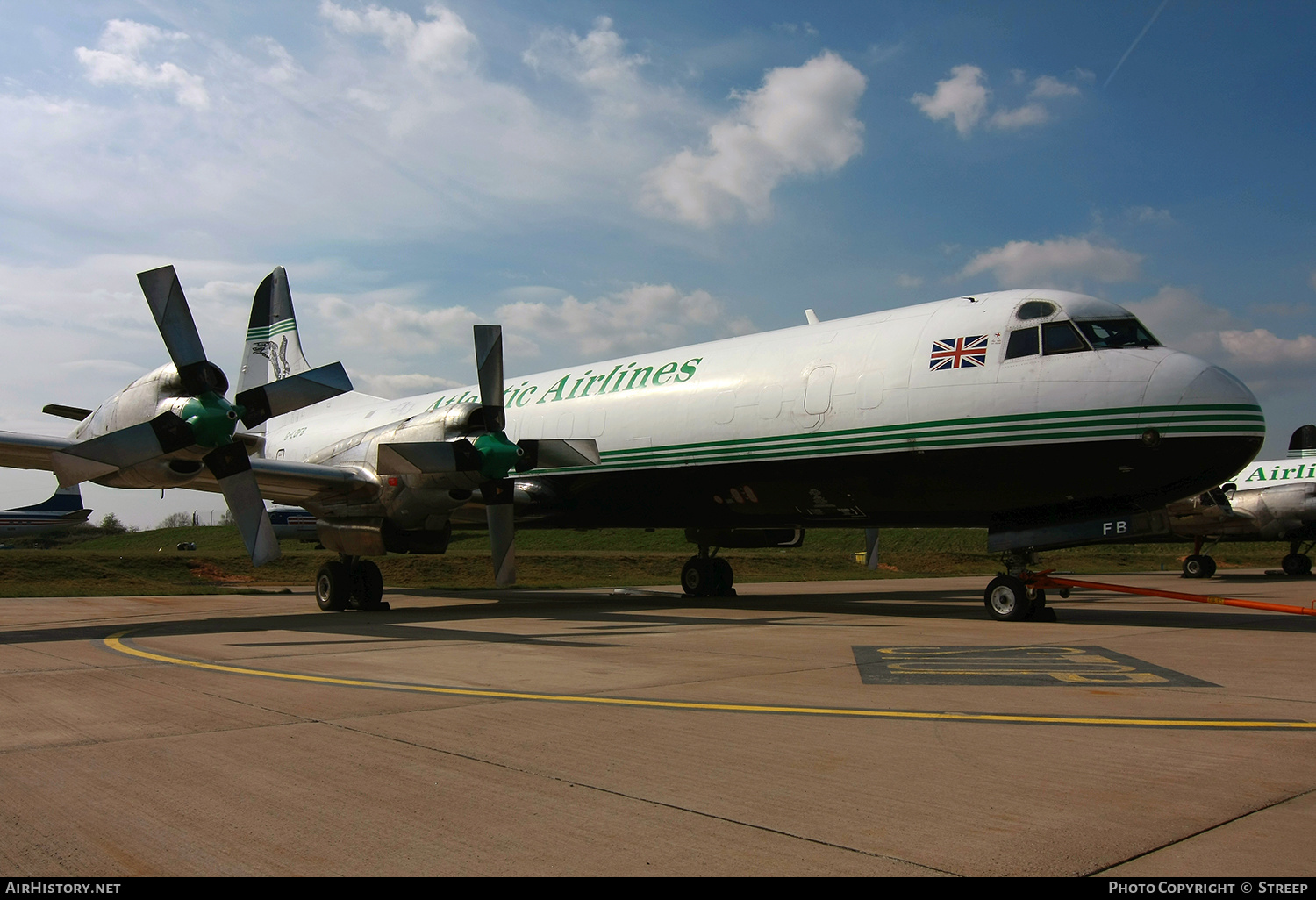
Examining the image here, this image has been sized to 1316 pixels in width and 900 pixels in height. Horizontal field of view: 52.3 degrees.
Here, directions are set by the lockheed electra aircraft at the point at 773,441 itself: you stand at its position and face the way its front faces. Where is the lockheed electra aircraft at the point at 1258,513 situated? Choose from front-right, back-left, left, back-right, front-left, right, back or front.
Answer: left
